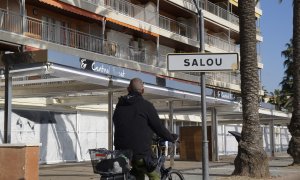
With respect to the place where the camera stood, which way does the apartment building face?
facing the viewer and to the right of the viewer

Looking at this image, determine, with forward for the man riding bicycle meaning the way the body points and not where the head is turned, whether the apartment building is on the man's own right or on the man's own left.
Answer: on the man's own left

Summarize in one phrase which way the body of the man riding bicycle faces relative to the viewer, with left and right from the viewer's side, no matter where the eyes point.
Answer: facing away from the viewer and to the right of the viewer

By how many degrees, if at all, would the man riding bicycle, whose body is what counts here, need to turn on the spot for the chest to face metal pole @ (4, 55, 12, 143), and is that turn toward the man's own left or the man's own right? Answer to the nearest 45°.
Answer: approximately 90° to the man's own left

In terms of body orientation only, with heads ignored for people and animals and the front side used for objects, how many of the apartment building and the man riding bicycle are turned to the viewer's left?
0

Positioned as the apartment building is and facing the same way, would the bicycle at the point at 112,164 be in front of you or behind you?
in front

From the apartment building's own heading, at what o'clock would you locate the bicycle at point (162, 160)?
The bicycle is roughly at 1 o'clock from the apartment building.

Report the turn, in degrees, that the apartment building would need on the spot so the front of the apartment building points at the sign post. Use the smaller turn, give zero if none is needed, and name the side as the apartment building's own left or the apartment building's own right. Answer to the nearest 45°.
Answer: approximately 45° to the apartment building's own right
